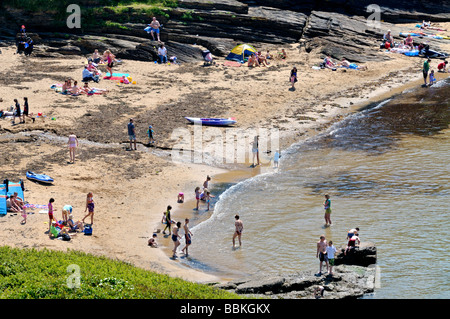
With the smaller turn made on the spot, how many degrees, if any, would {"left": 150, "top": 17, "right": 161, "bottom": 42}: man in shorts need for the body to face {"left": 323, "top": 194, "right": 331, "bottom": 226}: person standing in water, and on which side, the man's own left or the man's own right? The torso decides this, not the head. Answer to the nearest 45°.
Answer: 0° — they already face them

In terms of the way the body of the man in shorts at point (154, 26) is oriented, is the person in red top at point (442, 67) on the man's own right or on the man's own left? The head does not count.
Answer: on the man's own left

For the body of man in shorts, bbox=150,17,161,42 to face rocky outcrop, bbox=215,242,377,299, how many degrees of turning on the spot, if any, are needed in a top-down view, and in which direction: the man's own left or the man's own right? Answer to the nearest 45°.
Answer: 0° — they already face it

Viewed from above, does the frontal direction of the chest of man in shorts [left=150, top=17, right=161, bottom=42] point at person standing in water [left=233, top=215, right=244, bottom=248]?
yes

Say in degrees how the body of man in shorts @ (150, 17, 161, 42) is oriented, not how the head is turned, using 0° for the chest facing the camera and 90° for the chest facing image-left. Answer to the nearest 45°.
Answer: approximately 0°

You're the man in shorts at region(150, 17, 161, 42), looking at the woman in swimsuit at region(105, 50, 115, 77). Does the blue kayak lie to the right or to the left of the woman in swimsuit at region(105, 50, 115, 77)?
left
